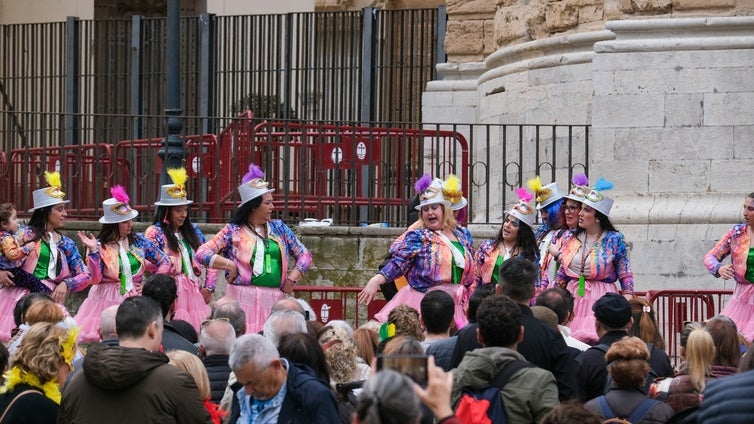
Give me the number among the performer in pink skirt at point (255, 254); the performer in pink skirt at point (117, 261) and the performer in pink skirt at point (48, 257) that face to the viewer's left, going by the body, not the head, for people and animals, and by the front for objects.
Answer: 0

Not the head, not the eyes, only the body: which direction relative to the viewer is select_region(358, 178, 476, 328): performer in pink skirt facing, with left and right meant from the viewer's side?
facing the viewer and to the right of the viewer

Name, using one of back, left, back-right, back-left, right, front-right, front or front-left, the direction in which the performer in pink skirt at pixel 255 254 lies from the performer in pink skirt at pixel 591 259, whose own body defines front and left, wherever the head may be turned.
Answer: front-right

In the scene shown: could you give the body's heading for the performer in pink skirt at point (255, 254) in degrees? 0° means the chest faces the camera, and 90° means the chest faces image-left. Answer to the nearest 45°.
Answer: approximately 315°

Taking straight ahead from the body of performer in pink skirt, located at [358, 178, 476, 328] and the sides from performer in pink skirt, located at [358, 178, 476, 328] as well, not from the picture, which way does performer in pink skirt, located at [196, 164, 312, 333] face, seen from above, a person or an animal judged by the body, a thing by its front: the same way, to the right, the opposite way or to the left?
the same way

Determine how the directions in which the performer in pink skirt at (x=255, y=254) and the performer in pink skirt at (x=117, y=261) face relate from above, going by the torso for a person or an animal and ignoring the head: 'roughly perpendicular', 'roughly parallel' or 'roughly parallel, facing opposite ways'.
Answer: roughly parallel

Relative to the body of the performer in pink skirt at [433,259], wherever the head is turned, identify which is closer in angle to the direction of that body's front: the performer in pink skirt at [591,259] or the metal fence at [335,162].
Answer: the performer in pink skirt

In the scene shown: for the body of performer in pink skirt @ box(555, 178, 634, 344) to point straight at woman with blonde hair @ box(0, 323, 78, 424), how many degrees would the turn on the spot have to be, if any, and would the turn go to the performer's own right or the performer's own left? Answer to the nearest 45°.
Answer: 0° — they already face them

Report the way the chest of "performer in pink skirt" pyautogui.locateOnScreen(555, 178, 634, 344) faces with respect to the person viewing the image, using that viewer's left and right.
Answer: facing the viewer and to the left of the viewer

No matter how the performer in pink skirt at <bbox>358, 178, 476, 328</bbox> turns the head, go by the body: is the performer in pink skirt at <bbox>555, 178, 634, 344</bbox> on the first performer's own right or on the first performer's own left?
on the first performer's own left

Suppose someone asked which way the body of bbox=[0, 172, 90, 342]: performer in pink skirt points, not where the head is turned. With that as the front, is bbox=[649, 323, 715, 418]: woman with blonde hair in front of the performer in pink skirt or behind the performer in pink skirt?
in front

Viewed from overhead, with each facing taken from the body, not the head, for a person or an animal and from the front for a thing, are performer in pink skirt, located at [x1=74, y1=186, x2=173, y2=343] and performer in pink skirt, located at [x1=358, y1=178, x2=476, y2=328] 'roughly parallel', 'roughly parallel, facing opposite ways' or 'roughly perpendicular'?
roughly parallel

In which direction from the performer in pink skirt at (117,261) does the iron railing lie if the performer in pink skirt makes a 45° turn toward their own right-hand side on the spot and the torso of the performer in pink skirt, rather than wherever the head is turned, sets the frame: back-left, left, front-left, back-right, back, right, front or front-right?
back

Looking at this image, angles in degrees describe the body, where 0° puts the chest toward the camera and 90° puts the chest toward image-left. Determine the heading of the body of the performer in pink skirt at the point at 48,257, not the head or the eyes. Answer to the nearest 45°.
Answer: approximately 315°

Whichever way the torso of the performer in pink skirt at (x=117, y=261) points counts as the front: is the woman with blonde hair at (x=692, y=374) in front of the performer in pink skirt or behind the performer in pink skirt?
in front
